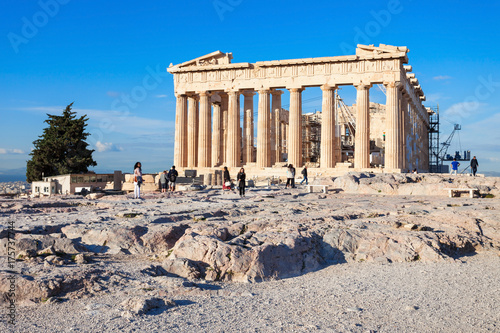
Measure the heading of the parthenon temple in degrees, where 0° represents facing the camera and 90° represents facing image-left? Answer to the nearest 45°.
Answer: approximately 0°

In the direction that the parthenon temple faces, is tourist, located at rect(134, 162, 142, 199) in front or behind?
in front
